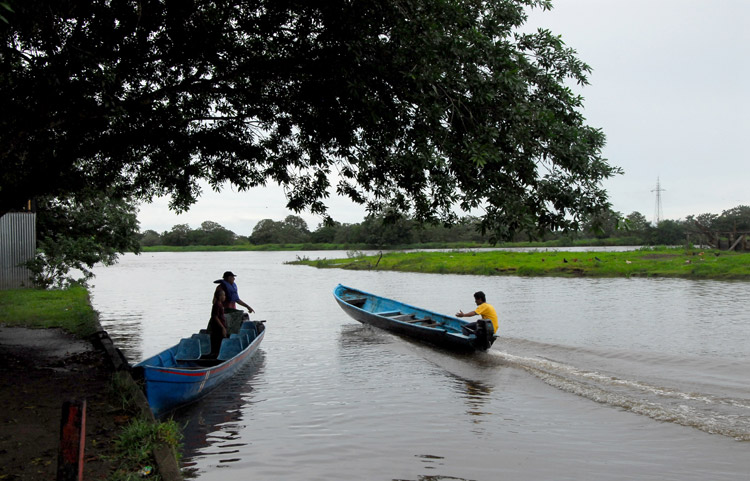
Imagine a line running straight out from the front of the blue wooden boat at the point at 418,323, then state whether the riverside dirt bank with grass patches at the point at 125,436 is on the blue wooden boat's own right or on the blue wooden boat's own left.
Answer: on the blue wooden boat's own left

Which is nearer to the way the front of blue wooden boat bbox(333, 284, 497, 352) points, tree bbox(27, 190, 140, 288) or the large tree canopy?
the tree

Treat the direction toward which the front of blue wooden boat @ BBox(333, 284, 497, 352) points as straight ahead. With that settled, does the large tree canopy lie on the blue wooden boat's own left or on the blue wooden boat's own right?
on the blue wooden boat's own left

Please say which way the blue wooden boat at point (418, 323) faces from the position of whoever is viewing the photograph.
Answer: facing away from the viewer and to the left of the viewer

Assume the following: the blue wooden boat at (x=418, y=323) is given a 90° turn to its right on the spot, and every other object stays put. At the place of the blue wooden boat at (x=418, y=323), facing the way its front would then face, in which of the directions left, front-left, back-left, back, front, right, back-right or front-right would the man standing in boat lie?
back

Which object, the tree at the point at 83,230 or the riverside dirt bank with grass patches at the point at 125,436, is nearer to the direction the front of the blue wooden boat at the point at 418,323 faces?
the tree

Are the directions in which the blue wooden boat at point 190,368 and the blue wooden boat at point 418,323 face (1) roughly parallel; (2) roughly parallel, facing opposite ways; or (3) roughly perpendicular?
roughly perpendicular

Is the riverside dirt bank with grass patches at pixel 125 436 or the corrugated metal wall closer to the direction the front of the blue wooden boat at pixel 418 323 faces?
the corrugated metal wall
